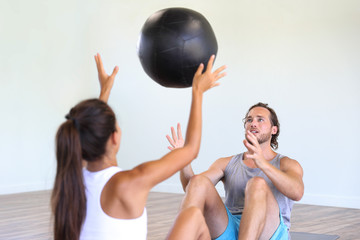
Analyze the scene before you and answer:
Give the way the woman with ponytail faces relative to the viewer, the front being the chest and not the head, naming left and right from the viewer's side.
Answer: facing away from the viewer and to the right of the viewer

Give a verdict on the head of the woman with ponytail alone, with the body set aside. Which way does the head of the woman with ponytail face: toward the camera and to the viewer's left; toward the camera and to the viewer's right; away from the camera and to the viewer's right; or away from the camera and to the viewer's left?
away from the camera and to the viewer's right
